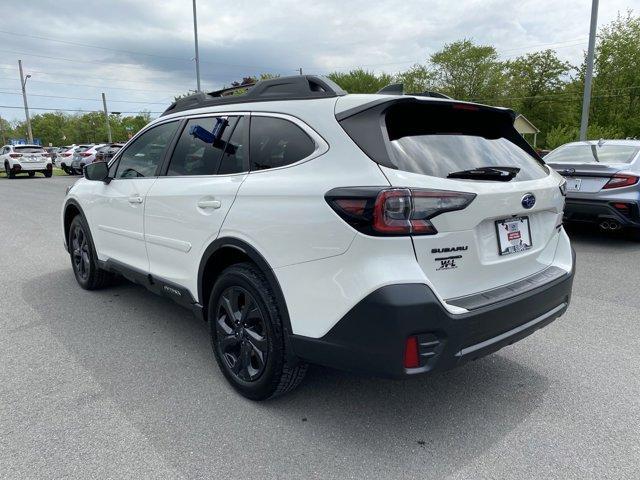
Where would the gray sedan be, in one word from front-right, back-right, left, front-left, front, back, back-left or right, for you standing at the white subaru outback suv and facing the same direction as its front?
right

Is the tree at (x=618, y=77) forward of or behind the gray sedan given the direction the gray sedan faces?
forward

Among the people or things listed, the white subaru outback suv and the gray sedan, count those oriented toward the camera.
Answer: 0

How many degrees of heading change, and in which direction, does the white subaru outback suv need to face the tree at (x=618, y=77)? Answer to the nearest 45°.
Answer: approximately 90° to its right

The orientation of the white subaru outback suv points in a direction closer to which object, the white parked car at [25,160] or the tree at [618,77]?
the white parked car

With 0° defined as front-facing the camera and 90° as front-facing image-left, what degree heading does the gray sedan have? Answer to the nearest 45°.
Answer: approximately 225°

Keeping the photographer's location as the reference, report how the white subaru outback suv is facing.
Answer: facing away from the viewer and to the left of the viewer

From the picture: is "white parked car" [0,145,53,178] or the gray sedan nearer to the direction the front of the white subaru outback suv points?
the white parked car
